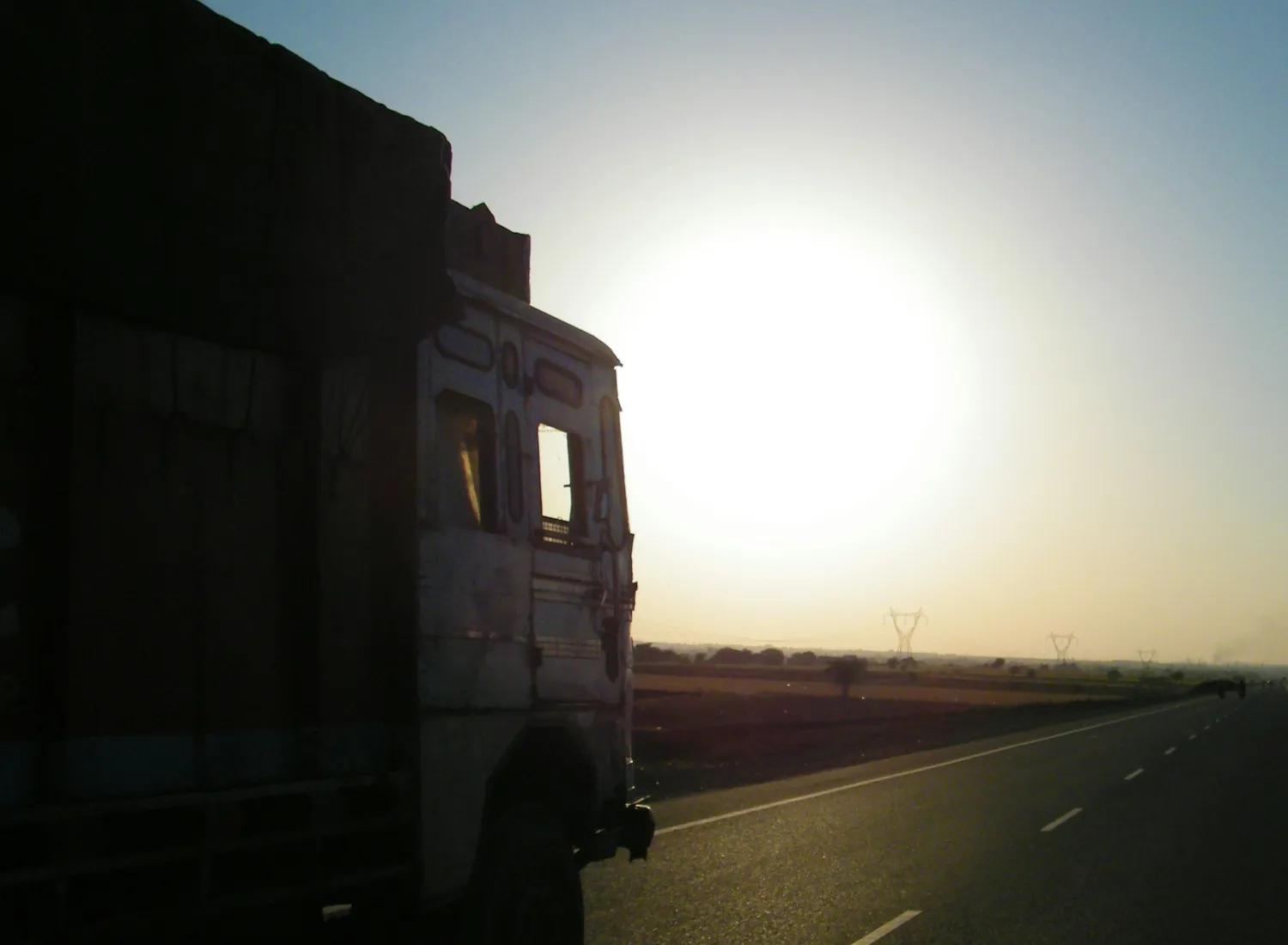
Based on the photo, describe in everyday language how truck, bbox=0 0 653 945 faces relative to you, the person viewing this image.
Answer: facing away from the viewer and to the right of the viewer
